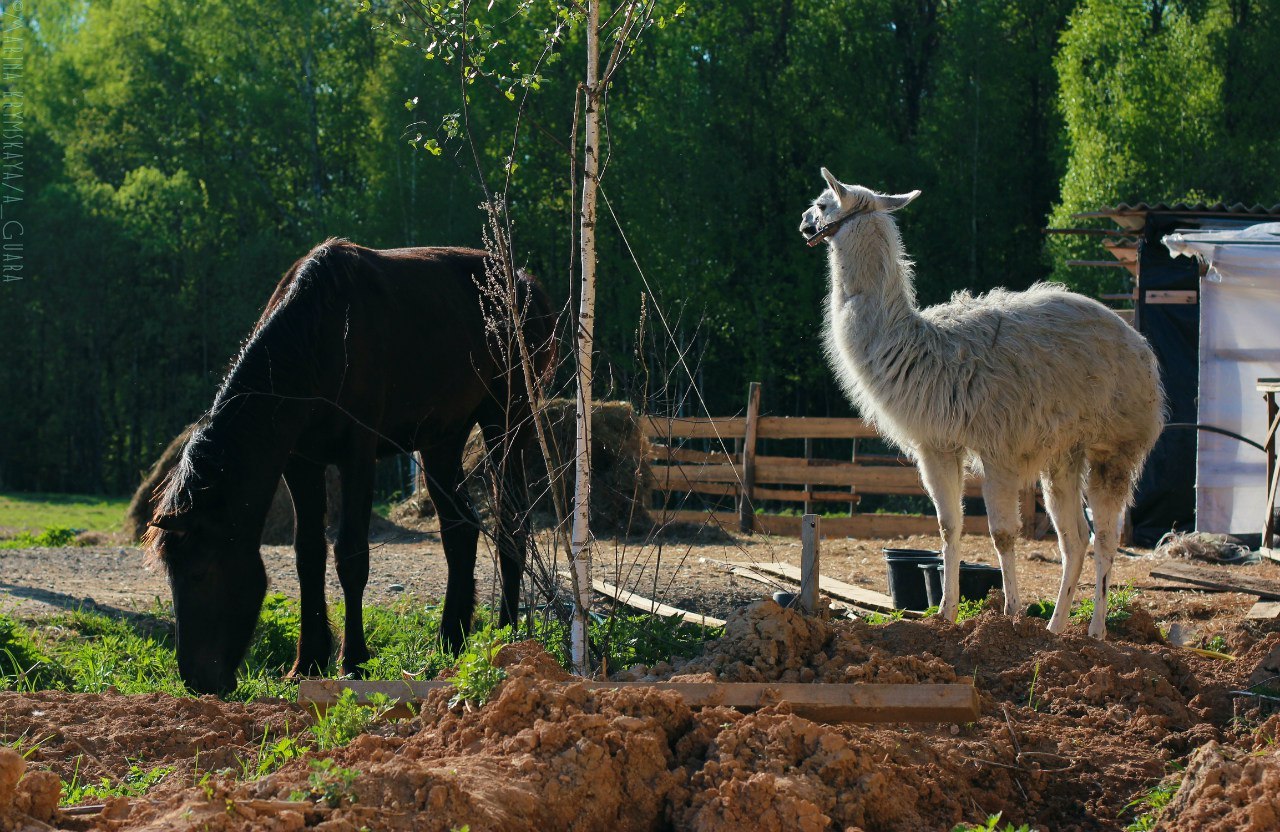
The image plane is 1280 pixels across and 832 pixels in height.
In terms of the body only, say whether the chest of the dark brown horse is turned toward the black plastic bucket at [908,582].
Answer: no

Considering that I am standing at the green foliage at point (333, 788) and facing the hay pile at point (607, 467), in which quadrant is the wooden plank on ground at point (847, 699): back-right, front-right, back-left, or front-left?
front-right

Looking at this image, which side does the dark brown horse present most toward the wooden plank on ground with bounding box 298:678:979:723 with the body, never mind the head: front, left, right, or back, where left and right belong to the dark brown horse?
left

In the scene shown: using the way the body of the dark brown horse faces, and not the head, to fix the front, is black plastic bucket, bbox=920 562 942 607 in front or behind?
behind

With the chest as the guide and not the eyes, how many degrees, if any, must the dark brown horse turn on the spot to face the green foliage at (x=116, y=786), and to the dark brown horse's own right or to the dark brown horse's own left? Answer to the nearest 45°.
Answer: approximately 45° to the dark brown horse's own left

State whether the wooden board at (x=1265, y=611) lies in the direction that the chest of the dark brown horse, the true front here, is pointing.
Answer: no

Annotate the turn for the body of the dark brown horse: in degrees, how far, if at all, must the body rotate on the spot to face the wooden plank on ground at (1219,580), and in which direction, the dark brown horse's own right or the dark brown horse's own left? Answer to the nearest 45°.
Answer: approximately 135° to the dark brown horse's own left

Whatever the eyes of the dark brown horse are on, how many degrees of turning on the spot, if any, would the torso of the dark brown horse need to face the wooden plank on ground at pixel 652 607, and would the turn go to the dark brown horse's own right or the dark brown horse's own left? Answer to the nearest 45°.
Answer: approximately 135° to the dark brown horse's own left

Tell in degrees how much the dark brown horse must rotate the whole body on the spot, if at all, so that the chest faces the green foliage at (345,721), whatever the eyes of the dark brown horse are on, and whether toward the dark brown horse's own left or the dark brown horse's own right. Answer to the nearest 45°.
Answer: approximately 45° to the dark brown horse's own left

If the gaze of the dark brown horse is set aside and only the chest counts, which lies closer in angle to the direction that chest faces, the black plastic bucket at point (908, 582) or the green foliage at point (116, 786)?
the green foliage

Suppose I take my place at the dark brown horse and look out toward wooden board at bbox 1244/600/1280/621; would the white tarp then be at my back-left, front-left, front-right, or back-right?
front-left

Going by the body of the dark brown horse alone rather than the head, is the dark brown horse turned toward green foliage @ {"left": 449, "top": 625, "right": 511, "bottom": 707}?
no

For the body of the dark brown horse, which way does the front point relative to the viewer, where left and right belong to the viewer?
facing the viewer and to the left of the viewer

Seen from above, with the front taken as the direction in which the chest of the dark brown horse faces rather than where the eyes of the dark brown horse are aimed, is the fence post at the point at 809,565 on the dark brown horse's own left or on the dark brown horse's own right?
on the dark brown horse's own left

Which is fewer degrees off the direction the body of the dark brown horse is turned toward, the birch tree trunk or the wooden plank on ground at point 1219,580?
the birch tree trunk

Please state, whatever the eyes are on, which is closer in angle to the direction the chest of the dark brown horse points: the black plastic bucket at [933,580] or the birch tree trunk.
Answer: the birch tree trunk

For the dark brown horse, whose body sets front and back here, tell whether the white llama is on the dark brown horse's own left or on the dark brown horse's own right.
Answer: on the dark brown horse's own left

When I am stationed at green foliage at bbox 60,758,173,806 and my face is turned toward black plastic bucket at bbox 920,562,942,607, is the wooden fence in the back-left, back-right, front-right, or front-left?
front-left

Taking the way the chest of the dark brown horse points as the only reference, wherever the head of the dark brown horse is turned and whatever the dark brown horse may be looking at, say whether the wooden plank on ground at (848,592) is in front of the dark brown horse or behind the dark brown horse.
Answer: behind

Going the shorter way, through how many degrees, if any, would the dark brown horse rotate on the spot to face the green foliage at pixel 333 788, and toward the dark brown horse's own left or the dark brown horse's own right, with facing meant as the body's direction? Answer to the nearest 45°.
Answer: approximately 45° to the dark brown horse's own left

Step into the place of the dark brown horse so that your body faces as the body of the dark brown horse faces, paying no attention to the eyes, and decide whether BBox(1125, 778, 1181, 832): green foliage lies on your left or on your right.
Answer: on your left

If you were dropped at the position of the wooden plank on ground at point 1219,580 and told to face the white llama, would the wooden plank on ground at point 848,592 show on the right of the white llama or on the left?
right
